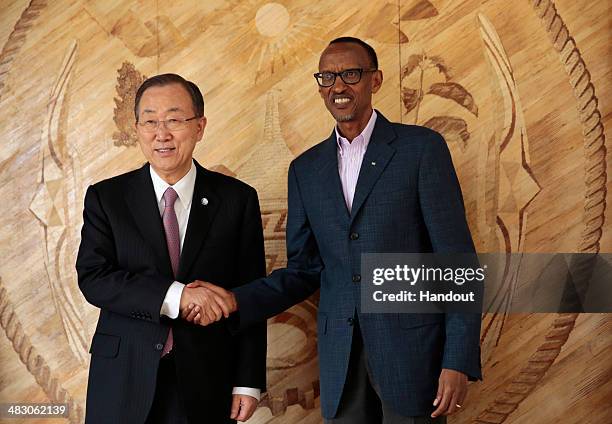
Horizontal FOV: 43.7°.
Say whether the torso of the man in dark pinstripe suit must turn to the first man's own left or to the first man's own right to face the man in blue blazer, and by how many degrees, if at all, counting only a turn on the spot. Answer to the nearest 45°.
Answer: approximately 90° to the first man's own left

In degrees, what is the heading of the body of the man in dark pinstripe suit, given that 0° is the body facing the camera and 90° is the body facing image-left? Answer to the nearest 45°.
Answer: approximately 0°
